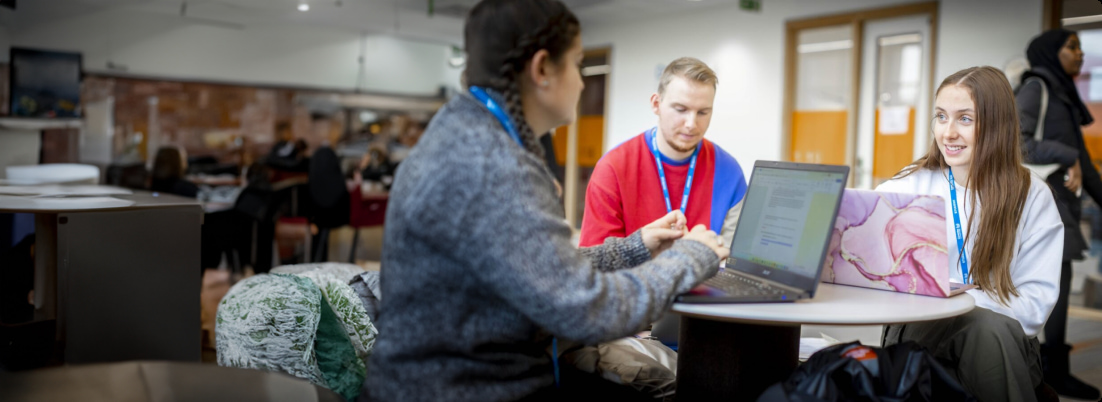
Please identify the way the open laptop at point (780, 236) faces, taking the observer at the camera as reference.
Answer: facing the viewer and to the left of the viewer

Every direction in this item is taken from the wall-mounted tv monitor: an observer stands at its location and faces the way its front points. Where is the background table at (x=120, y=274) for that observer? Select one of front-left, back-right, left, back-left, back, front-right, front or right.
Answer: front-right

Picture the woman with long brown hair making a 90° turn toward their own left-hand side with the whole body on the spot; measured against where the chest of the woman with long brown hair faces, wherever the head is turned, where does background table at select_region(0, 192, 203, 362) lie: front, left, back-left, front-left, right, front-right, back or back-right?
back-right

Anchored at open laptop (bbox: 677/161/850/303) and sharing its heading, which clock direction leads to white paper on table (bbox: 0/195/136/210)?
The white paper on table is roughly at 2 o'clock from the open laptop.

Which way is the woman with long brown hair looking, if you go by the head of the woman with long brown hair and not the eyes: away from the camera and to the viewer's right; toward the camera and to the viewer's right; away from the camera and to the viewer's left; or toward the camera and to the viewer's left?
toward the camera and to the viewer's left

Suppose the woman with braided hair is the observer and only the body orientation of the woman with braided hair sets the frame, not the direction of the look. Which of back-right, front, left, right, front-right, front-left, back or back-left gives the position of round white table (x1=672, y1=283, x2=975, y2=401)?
front

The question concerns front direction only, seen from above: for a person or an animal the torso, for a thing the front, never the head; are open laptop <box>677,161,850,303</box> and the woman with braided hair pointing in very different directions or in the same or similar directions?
very different directions

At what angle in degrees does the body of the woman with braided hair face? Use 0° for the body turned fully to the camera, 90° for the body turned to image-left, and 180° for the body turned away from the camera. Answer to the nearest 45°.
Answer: approximately 225°

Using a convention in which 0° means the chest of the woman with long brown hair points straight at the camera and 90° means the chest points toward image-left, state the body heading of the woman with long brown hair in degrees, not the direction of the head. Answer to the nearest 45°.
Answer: approximately 45°

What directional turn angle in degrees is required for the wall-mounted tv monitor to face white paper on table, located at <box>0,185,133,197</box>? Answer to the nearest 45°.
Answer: approximately 45° to its right

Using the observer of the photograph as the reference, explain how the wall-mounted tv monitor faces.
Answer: facing the viewer and to the right of the viewer

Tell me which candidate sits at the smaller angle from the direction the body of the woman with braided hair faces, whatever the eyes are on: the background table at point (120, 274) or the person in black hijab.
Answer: the person in black hijab

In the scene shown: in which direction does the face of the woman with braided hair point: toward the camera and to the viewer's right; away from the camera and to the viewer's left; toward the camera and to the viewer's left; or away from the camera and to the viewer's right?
away from the camera and to the viewer's right
